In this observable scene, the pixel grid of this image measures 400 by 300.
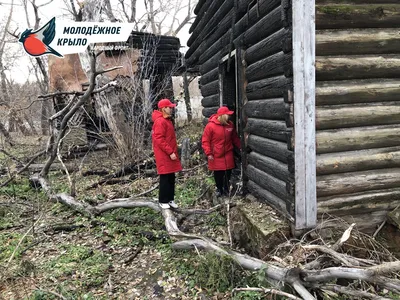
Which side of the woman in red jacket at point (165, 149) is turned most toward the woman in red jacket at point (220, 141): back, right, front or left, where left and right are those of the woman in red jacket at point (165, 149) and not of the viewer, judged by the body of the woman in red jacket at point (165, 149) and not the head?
front

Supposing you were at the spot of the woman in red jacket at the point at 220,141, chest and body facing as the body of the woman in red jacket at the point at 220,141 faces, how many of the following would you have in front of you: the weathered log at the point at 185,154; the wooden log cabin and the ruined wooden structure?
1

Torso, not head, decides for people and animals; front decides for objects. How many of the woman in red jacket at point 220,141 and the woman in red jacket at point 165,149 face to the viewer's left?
0

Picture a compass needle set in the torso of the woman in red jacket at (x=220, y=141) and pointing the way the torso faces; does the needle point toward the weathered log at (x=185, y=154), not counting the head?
no

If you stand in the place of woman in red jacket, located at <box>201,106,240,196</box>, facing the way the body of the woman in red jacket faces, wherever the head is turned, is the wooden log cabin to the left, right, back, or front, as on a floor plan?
left

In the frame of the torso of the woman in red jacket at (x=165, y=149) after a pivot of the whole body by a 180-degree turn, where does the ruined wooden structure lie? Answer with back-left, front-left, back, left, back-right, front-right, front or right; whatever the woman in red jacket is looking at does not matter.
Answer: right

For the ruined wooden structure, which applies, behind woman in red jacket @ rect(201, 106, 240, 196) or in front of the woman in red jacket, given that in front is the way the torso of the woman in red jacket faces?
behind

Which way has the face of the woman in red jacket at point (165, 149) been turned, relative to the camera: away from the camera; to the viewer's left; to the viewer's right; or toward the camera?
to the viewer's right

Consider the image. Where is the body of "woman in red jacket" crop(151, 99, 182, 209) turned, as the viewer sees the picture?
to the viewer's right
